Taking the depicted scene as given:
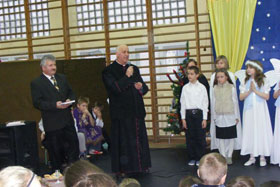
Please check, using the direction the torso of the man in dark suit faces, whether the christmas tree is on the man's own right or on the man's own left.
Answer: on the man's own left

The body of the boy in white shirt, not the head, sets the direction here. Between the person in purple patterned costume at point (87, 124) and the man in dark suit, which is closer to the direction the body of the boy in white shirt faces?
the man in dark suit

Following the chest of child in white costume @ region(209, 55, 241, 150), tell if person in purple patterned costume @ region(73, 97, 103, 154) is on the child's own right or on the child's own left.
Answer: on the child's own right

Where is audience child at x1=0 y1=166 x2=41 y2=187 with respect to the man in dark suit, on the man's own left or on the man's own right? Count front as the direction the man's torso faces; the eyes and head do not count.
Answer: on the man's own right

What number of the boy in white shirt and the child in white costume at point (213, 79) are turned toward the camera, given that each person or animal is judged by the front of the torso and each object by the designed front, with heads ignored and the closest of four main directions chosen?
2

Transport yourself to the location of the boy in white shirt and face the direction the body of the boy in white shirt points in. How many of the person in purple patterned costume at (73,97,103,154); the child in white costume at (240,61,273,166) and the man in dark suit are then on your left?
1

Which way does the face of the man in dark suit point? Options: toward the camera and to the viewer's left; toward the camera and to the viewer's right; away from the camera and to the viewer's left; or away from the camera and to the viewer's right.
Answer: toward the camera and to the viewer's right

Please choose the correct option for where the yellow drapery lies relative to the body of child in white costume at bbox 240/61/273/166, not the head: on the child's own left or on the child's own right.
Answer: on the child's own right

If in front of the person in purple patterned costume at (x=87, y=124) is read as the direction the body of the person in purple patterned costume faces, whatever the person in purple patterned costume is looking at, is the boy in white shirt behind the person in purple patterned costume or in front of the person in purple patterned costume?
in front

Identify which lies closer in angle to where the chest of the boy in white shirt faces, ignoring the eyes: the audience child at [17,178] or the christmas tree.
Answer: the audience child

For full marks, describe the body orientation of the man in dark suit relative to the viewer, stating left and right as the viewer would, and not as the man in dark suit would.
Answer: facing the viewer and to the right of the viewer

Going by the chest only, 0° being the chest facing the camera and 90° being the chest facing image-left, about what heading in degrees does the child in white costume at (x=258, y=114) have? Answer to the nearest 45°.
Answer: approximately 45°

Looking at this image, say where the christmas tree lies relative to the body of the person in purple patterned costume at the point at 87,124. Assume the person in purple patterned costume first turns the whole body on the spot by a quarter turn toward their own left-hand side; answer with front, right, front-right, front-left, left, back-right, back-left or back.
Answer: front-right

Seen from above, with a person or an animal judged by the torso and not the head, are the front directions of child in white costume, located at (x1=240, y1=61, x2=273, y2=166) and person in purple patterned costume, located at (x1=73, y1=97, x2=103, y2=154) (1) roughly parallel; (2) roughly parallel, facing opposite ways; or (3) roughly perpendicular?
roughly perpendicular

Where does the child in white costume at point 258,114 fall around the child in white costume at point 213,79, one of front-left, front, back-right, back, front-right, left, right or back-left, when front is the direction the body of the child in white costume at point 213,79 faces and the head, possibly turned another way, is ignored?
front-left
